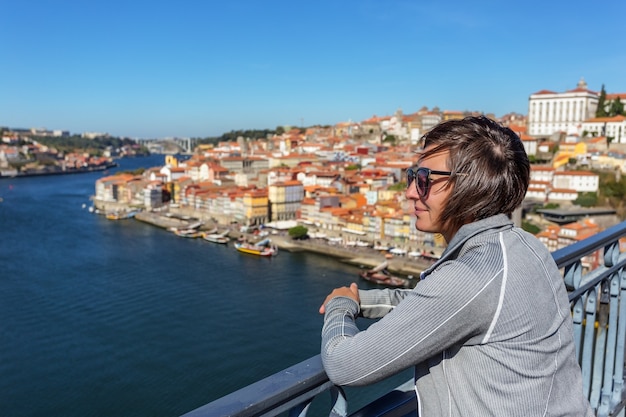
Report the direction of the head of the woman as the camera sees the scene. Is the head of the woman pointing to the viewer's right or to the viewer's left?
to the viewer's left

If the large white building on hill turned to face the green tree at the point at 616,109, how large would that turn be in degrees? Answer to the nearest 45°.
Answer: approximately 90° to its left

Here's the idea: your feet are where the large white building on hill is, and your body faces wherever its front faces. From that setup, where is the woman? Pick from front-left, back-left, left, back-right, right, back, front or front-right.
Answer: front-left

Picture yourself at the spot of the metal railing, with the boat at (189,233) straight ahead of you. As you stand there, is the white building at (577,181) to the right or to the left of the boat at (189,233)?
right

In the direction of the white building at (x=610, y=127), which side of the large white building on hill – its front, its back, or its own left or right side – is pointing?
left

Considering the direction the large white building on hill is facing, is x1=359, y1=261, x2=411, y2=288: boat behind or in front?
in front

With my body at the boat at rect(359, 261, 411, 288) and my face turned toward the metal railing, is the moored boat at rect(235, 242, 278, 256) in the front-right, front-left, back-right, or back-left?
back-right

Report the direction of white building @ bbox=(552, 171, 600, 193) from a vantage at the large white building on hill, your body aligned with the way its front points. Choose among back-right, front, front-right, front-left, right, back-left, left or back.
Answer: front-left
